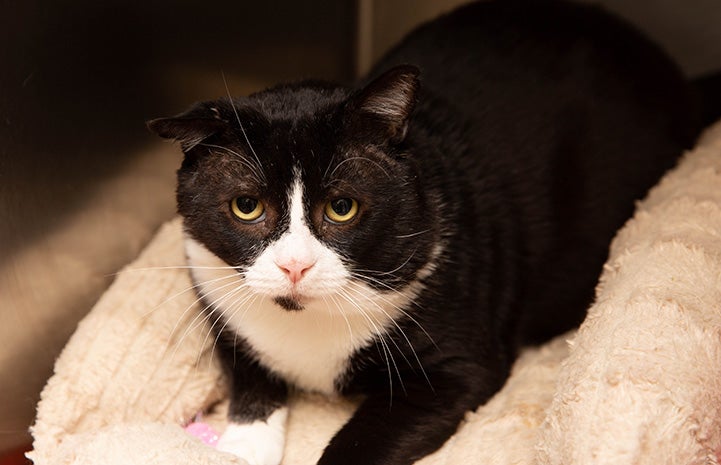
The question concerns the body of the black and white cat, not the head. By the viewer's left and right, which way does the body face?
facing the viewer and to the left of the viewer
